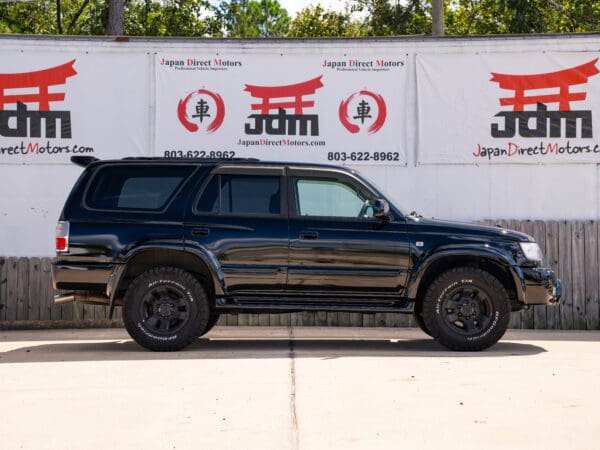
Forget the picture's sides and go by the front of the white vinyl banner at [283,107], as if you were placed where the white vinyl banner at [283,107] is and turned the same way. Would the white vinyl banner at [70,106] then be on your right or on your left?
on your right

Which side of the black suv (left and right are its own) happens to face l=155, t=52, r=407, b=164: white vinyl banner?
left

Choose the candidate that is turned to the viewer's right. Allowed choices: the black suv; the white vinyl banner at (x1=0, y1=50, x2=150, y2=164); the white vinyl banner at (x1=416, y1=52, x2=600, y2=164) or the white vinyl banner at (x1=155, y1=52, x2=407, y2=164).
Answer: the black suv

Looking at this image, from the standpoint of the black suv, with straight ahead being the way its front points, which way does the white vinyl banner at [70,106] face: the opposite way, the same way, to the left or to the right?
to the right

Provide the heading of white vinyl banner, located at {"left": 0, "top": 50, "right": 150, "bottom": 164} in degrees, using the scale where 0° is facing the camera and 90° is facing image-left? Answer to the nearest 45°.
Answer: approximately 0°

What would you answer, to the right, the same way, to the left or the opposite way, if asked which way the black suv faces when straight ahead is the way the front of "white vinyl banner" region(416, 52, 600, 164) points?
to the left

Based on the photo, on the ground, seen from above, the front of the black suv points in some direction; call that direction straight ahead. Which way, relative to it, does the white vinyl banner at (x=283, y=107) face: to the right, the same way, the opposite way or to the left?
to the right

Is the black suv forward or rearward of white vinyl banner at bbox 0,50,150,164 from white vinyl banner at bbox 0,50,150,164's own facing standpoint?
forward

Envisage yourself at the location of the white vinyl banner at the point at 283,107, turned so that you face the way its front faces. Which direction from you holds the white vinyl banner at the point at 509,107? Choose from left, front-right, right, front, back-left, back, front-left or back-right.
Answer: left

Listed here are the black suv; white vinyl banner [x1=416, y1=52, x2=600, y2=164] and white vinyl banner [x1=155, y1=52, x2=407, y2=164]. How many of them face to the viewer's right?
1

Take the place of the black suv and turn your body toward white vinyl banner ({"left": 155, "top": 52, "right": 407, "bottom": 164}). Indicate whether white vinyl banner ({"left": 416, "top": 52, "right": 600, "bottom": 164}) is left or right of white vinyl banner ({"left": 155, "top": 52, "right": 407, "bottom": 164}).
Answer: right

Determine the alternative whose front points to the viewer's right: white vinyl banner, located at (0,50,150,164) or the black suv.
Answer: the black suv

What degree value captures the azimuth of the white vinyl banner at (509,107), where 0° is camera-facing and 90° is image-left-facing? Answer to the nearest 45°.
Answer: approximately 0°

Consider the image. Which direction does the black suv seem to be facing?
to the viewer's right
